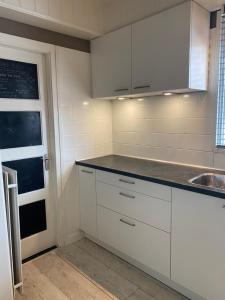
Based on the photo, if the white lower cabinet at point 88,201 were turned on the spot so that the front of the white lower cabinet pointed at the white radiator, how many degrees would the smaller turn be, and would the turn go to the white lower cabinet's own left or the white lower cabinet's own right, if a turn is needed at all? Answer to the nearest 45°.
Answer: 0° — it already faces it

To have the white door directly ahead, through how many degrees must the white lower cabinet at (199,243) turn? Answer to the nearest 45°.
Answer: approximately 45° to its right

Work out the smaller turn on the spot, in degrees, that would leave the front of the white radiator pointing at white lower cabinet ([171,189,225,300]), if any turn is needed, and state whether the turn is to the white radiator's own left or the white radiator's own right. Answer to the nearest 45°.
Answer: approximately 45° to the white radiator's own right

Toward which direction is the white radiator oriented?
to the viewer's right

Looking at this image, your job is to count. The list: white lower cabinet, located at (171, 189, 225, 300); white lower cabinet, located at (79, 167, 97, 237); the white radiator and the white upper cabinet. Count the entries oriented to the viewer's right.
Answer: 1
